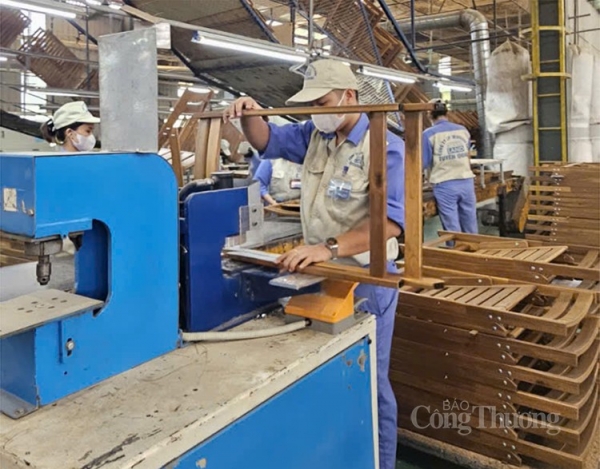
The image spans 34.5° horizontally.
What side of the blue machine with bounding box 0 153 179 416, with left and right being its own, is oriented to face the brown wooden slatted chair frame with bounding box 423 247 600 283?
back

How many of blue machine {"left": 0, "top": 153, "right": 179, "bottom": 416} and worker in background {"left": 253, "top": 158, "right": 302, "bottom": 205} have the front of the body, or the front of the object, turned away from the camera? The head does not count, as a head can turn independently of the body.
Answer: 0

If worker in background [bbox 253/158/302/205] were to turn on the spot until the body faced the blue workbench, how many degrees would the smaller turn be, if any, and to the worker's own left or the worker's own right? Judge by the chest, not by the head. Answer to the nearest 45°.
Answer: approximately 45° to the worker's own right

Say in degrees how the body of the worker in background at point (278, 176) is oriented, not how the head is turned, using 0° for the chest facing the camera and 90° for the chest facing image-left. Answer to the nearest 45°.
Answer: approximately 315°

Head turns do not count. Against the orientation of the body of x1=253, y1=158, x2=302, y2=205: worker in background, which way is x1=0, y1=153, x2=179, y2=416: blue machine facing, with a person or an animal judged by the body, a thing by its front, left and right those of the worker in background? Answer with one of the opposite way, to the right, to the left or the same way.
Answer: to the right

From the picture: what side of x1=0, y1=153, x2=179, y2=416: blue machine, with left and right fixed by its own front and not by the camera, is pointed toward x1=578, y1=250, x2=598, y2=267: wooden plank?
back

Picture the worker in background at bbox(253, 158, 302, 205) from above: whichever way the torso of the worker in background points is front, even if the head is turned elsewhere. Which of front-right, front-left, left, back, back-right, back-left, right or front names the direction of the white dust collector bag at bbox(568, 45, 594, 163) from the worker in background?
left

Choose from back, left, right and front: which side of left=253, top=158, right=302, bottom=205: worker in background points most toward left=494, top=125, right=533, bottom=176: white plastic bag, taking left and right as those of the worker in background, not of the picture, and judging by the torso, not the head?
left
